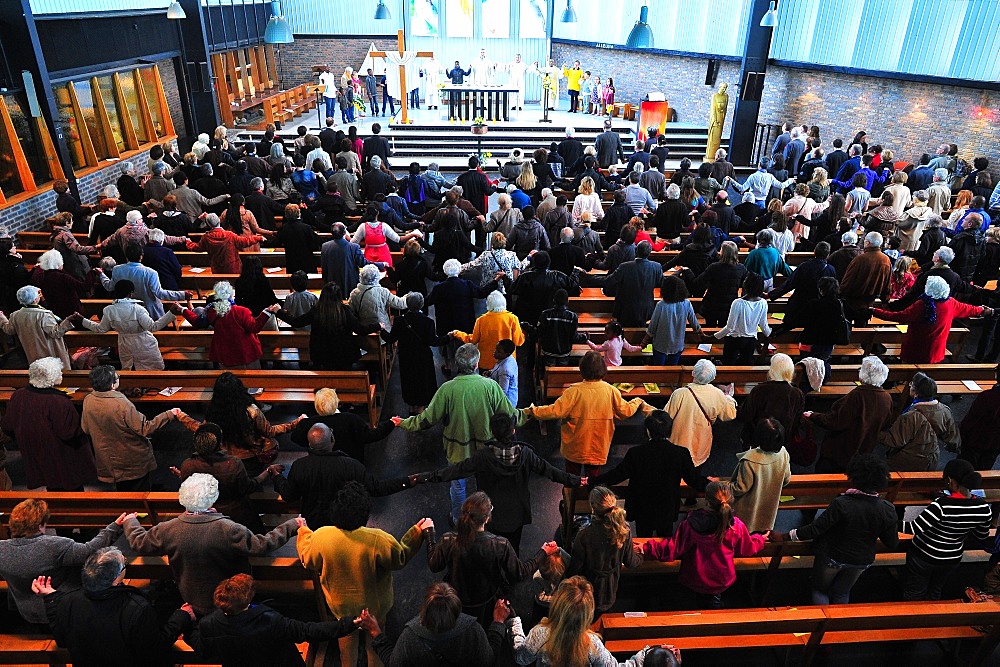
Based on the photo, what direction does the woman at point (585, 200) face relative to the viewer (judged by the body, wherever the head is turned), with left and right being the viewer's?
facing away from the viewer

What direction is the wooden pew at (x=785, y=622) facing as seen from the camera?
away from the camera

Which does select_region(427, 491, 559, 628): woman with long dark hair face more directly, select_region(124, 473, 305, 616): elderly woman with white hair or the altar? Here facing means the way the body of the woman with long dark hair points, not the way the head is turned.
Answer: the altar

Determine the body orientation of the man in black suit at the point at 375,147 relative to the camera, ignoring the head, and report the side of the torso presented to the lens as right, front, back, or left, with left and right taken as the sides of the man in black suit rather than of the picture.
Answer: back

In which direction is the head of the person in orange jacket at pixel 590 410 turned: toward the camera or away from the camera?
away from the camera

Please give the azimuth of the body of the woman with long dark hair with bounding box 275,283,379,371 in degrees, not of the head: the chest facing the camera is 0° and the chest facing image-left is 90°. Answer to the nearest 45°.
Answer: approximately 180°

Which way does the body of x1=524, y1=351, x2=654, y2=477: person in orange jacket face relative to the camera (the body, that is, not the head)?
away from the camera

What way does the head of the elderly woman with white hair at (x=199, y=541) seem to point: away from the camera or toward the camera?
away from the camera

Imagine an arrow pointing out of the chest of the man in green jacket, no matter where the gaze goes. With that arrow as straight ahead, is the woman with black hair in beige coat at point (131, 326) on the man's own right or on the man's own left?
on the man's own left

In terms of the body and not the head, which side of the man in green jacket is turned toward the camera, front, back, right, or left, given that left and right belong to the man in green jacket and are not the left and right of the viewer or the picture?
back

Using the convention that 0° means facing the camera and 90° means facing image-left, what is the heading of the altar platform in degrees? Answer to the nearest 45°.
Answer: approximately 0°

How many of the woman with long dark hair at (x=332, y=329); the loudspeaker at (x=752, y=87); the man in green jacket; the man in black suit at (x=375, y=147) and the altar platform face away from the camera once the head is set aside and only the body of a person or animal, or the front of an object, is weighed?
3

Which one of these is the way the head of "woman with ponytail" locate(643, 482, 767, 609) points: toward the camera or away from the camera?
away from the camera

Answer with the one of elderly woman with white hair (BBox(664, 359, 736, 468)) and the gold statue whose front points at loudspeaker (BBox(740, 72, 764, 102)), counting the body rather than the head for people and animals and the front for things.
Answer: the elderly woman with white hair

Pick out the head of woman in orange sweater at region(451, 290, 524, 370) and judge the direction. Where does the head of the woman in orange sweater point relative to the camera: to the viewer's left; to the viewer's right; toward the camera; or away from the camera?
away from the camera
